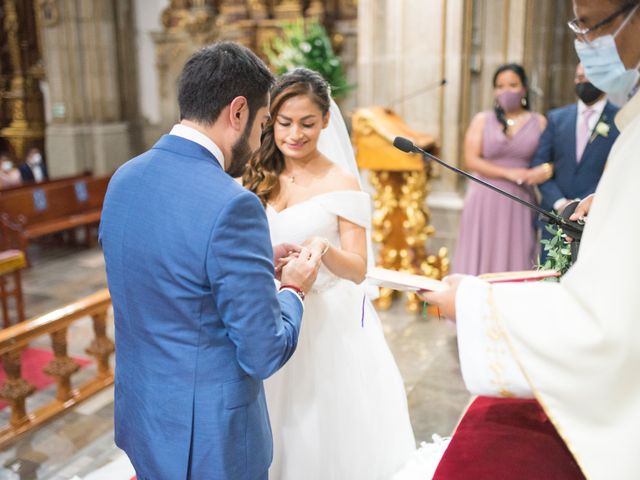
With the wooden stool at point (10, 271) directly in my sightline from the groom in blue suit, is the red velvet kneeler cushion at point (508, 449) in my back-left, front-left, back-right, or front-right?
back-right

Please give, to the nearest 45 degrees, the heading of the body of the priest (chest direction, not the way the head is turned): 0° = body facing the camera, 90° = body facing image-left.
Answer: approximately 90°

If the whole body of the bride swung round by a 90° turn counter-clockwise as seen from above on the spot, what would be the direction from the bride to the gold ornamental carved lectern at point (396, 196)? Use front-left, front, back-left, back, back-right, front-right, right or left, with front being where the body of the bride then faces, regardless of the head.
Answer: back-left

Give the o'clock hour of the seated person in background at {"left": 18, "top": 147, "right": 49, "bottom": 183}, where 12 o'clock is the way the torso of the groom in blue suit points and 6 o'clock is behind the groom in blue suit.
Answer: The seated person in background is roughly at 10 o'clock from the groom in blue suit.

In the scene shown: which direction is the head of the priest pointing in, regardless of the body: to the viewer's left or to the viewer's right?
to the viewer's left

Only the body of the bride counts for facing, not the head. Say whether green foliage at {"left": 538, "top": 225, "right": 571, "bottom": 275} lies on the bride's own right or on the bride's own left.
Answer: on the bride's own left

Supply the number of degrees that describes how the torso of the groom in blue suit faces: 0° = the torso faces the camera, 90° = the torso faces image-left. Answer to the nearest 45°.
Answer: approximately 225°

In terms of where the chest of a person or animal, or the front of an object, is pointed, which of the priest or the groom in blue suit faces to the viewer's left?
the priest

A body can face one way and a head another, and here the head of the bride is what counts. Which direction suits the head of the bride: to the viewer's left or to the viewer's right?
to the viewer's left
